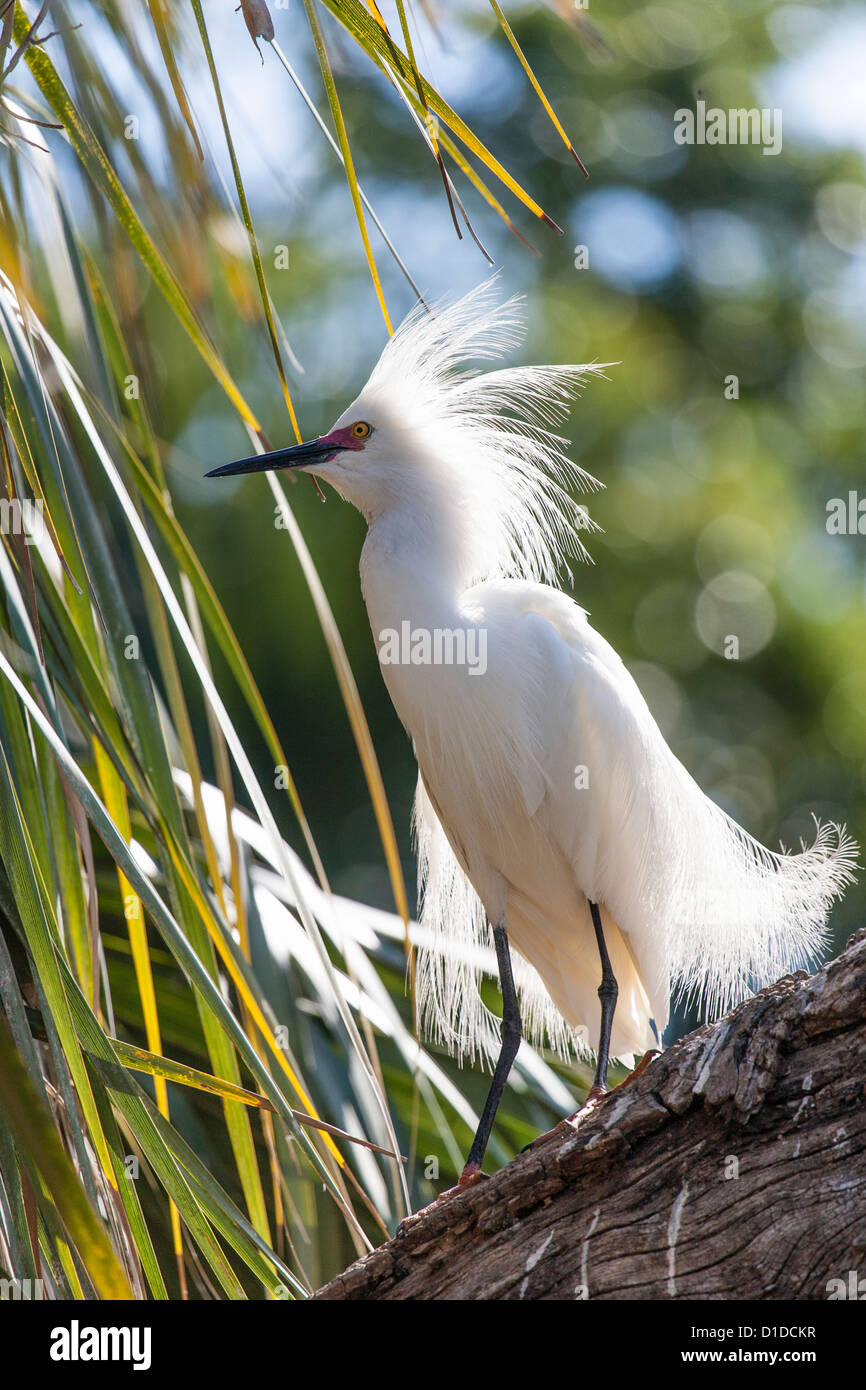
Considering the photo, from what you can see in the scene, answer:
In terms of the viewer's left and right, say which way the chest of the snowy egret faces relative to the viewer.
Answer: facing the viewer and to the left of the viewer
